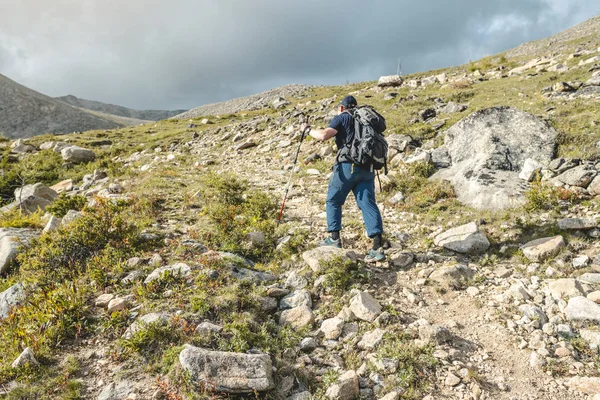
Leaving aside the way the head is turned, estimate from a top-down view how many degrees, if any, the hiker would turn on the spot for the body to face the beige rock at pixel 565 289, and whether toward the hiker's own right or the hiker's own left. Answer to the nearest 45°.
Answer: approximately 180°

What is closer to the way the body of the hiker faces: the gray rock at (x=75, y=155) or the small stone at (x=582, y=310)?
the gray rock

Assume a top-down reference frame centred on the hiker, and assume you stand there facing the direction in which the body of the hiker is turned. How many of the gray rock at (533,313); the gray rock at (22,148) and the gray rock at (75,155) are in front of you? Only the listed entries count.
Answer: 2

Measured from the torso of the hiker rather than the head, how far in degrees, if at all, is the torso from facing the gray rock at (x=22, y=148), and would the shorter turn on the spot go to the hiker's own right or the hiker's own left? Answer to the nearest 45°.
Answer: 0° — they already face it

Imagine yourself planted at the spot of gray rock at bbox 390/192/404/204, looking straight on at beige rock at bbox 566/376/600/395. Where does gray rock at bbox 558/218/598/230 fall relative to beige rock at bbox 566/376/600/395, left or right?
left

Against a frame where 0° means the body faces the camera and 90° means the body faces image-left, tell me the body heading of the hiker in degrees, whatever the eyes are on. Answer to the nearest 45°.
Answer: approximately 135°

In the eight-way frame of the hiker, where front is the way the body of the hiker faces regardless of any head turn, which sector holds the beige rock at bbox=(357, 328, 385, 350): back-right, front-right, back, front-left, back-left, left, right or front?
back-left

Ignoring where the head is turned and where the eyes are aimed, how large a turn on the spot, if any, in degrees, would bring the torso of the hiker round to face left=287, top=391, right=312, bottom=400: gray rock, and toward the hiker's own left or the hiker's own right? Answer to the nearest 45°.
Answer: approximately 135° to the hiker's own left

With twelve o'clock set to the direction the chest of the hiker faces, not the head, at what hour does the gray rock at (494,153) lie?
The gray rock is roughly at 3 o'clock from the hiker.

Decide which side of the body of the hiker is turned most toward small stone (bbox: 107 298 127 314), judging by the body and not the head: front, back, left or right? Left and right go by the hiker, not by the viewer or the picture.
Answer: left
